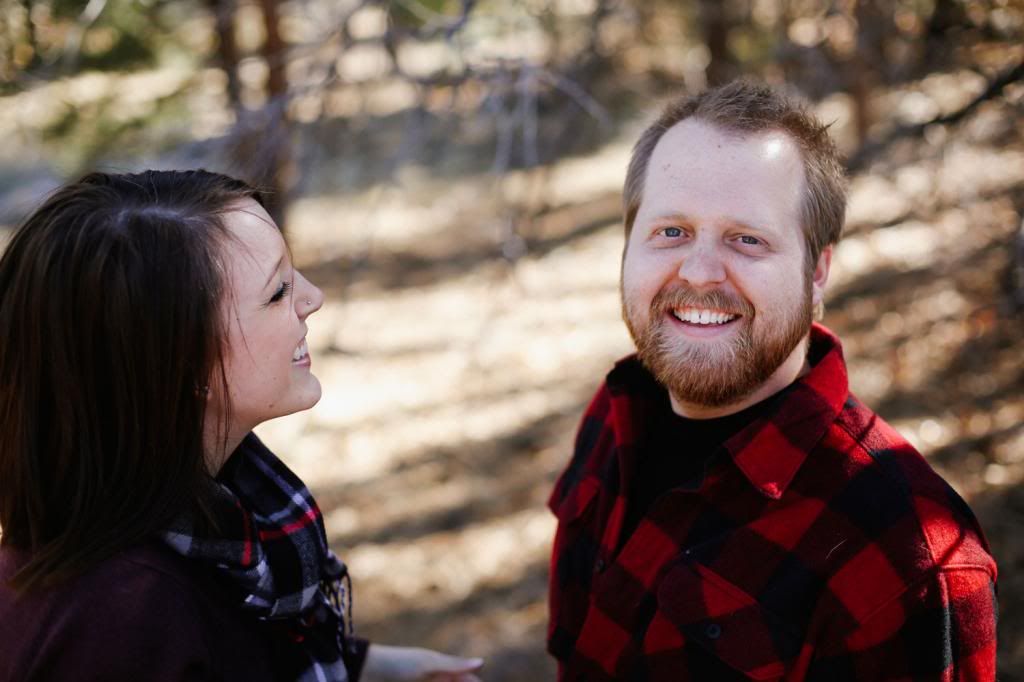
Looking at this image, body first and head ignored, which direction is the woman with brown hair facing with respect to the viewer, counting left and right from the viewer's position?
facing to the right of the viewer

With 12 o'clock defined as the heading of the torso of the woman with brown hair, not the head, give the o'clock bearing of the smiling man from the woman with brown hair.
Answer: The smiling man is roughly at 12 o'clock from the woman with brown hair.

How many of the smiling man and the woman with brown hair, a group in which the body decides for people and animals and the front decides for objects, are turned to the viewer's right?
1

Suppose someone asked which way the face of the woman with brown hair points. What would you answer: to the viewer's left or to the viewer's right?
to the viewer's right

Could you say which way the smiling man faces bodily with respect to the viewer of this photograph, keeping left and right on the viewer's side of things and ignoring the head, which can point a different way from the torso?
facing the viewer and to the left of the viewer

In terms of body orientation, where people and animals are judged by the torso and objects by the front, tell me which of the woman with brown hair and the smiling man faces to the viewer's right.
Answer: the woman with brown hair
